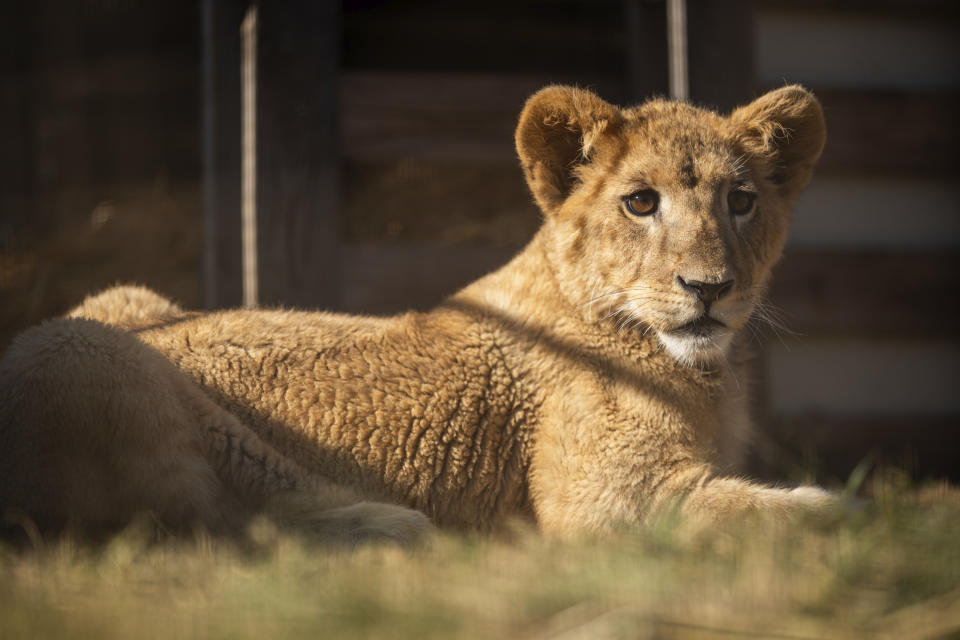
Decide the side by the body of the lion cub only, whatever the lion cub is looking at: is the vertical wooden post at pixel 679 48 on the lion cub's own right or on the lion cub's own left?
on the lion cub's own left

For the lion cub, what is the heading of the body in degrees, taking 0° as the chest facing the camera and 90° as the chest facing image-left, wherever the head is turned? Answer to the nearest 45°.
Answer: approximately 270°
